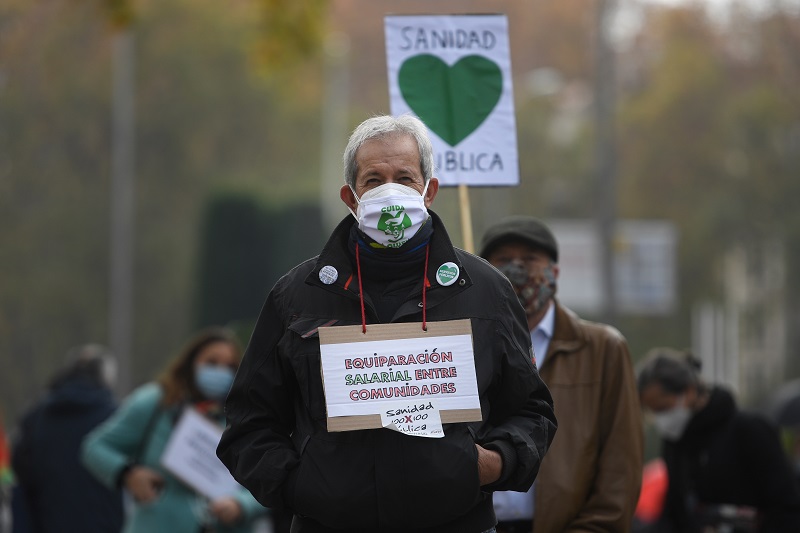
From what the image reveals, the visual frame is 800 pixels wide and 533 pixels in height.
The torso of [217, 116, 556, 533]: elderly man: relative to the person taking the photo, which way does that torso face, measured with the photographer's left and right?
facing the viewer

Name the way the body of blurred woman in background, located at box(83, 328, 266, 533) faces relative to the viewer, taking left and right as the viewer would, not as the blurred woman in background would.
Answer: facing the viewer and to the right of the viewer

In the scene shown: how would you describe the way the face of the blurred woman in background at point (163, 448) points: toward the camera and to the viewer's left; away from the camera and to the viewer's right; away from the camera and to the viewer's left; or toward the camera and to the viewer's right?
toward the camera and to the viewer's right

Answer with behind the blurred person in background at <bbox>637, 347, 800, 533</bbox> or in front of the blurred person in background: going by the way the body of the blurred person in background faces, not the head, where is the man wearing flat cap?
in front

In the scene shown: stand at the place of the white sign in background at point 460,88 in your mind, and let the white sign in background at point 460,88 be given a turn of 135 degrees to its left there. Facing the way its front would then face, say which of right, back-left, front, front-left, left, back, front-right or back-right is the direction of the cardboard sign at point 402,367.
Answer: back-right

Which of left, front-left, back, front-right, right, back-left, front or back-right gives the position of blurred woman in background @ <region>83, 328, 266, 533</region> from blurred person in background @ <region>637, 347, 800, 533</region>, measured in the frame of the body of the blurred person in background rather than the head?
front-right

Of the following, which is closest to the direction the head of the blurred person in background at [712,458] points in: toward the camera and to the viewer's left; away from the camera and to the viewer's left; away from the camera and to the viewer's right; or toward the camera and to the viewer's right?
toward the camera and to the viewer's left

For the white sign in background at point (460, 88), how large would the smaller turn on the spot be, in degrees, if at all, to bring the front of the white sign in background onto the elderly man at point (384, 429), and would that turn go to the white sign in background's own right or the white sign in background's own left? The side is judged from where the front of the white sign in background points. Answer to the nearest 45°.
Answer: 0° — it already faces them

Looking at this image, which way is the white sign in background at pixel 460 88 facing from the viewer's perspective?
toward the camera

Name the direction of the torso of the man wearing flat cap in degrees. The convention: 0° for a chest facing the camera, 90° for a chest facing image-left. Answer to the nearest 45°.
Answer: approximately 45°
